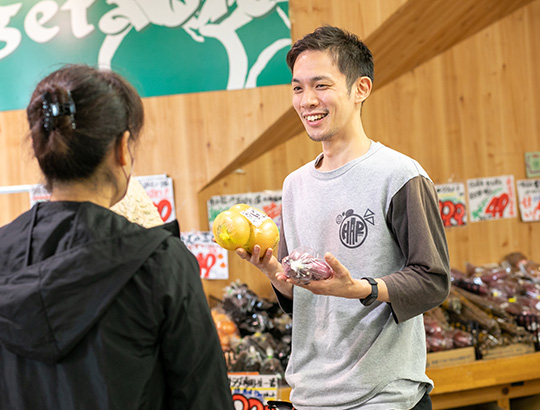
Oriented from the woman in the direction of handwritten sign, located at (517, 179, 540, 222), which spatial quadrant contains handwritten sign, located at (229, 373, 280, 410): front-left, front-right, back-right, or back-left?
front-left

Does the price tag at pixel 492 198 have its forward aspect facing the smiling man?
yes

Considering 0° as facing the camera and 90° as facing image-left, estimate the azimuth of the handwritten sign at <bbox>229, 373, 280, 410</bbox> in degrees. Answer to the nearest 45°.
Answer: approximately 0°

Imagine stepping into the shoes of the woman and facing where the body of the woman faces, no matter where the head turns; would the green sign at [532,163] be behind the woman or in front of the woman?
in front

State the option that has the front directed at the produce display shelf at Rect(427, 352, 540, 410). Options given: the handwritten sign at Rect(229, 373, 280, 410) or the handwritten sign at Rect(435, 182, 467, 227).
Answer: the handwritten sign at Rect(435, 182, 467, 227)

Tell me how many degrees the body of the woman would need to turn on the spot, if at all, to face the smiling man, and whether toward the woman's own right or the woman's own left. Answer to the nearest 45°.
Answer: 0° — they already face them

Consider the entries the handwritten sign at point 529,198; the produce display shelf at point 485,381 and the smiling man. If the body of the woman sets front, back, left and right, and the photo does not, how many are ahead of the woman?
3

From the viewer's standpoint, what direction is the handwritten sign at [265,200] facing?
toward the camera

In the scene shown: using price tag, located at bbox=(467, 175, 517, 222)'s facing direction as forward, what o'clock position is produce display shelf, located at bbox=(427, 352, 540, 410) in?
The produce display shelf is roughly at 12 o'clock from the price tag.

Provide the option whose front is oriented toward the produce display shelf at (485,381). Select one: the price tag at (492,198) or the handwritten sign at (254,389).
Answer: the price tag

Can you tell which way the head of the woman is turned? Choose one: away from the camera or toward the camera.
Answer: away from the camera

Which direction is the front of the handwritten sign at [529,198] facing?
toward the camera

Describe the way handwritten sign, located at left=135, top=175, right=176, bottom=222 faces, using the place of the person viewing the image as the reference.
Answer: facing the viewer

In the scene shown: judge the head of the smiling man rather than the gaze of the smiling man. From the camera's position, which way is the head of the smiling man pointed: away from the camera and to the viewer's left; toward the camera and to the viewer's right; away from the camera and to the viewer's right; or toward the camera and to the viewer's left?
toward the camera and to the viewer's left

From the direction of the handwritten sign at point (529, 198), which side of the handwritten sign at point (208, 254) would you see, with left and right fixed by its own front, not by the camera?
left

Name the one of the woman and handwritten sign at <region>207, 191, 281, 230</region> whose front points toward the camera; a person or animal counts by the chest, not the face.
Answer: the handwritten sign

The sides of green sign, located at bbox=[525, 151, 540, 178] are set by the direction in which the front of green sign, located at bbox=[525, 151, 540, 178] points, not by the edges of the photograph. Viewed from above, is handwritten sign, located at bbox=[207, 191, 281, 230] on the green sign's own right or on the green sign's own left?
on the green sign's own right
